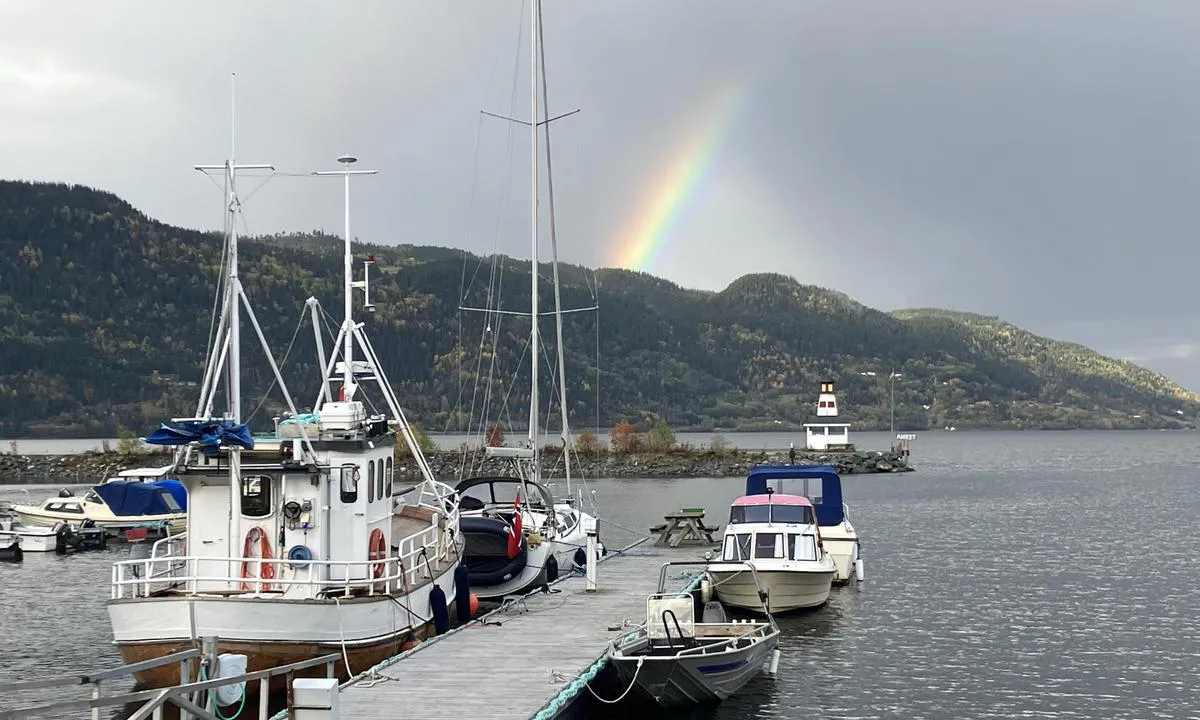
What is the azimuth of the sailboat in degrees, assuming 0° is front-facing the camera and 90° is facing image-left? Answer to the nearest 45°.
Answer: approximately 225°

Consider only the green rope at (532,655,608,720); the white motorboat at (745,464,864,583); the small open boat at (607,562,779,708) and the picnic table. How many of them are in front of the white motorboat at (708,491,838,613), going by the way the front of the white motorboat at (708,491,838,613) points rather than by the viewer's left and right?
2

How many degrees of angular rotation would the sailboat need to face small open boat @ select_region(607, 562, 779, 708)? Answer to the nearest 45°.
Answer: approximately 135° to its right

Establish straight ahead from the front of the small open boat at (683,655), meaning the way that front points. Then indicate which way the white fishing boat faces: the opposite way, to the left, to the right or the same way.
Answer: the opposite way

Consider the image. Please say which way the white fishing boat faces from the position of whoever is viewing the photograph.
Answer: facing away from the viewer and to the right of the viewer

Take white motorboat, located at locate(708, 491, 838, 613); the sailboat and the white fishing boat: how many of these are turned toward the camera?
1

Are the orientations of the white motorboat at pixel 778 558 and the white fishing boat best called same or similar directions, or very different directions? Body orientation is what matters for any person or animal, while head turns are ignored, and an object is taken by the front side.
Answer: very different directions

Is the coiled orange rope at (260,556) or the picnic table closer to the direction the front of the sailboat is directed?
the picnic table

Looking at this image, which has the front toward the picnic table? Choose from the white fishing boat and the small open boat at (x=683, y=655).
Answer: the white fishing boat

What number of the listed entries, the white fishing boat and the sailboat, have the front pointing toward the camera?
0

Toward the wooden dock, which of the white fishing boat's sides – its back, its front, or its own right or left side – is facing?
right

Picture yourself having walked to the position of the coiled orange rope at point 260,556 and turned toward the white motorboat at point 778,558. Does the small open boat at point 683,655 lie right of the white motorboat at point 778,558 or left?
right
